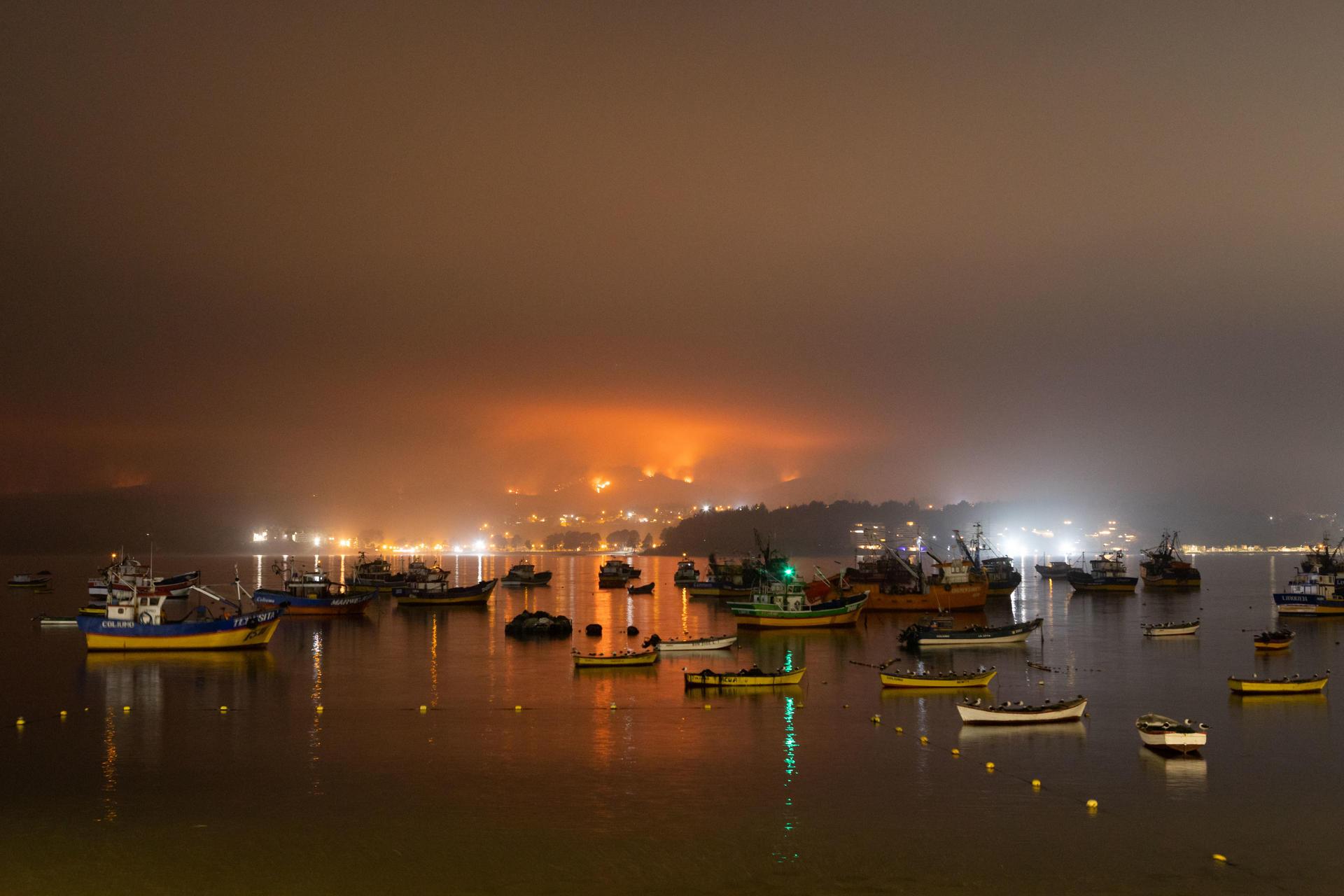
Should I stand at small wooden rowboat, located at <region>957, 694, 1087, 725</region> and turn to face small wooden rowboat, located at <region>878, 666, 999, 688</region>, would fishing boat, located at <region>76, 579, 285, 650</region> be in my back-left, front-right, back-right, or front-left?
front-left

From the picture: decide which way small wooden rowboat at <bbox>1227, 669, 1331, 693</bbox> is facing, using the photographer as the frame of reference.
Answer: facing to the right of the viewer

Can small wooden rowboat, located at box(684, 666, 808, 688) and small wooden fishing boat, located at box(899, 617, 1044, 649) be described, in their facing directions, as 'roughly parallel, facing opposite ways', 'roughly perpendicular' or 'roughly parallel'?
roughly parallel

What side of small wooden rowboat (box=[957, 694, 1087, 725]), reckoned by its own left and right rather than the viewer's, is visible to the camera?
right

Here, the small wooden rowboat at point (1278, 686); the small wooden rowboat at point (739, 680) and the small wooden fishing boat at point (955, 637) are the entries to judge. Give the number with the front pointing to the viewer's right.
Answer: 3

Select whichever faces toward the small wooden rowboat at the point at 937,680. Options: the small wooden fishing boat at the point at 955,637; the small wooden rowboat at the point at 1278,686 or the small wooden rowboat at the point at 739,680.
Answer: the small wooden rowboat at the point at 739,680

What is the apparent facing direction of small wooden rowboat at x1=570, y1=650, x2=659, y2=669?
to the viewer's right
